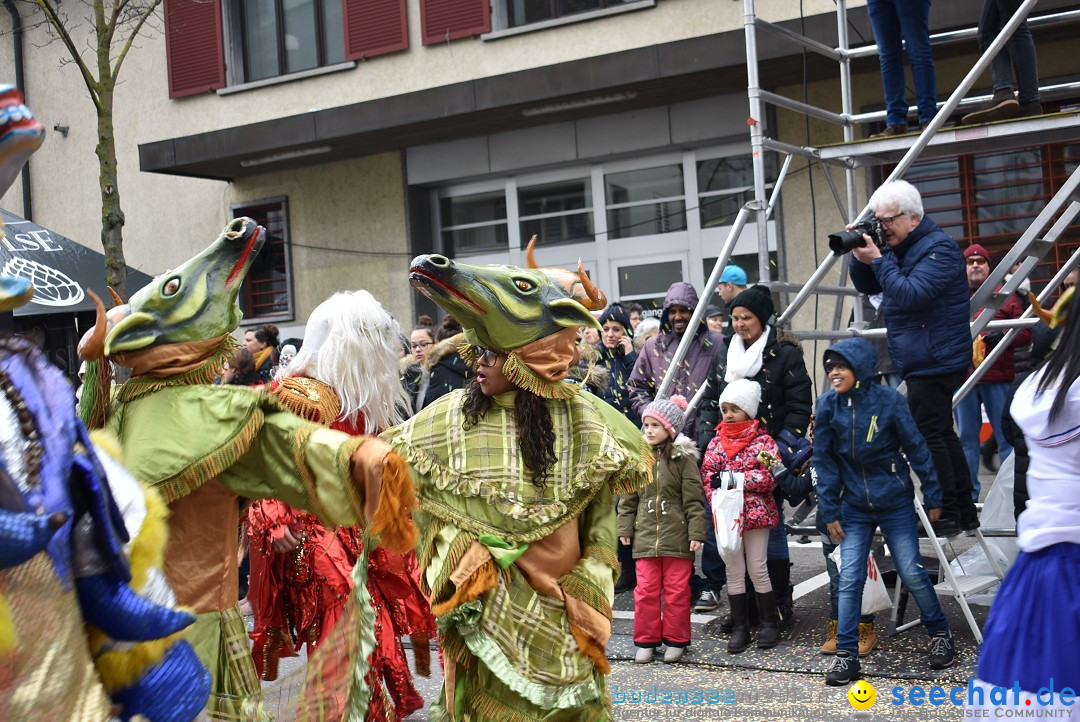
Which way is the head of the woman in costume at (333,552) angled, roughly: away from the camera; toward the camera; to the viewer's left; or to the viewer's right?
away from the camera

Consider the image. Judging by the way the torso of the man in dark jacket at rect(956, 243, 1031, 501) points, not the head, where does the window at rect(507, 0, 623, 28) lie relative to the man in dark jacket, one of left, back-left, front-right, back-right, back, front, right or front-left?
right

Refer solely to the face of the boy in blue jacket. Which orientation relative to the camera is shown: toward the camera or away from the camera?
toward the camera

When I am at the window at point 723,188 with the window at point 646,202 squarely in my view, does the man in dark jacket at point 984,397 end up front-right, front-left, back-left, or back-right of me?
back-left

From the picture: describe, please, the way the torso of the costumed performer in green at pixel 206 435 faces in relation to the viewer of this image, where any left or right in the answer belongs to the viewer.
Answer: facing to the right of the viewer

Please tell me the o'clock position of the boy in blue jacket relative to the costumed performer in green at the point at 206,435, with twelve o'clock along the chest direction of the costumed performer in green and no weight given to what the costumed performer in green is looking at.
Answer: The boy in blue jacket is roughly at 11 o'clock from the costumed performer in green.

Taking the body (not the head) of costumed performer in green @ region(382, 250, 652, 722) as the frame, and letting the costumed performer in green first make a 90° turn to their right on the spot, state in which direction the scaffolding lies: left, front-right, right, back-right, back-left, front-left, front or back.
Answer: right

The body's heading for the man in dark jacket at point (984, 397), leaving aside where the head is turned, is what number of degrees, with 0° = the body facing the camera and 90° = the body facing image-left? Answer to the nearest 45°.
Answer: approximately 45°

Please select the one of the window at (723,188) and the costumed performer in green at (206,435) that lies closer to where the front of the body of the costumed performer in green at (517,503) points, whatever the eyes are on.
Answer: the costumed performer in green

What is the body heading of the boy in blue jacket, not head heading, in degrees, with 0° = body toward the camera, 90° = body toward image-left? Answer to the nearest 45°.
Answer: approximately 45°

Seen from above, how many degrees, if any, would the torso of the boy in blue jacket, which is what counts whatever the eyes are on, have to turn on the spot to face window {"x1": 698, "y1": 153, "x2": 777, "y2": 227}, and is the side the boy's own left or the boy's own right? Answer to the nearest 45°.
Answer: approximately 135° to the boy's own right

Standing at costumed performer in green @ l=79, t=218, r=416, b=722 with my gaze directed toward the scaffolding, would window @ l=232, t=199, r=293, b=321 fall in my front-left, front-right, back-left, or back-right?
front-left

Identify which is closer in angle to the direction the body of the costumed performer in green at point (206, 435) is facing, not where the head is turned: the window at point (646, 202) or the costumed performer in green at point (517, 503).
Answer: the costumed performer in green

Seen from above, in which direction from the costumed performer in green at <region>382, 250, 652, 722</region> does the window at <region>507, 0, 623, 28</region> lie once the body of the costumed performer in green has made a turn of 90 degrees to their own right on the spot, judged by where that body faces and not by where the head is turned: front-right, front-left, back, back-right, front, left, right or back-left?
front-right

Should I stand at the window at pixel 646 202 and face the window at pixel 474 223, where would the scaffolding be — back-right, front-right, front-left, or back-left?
back-left
